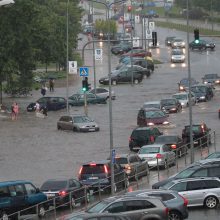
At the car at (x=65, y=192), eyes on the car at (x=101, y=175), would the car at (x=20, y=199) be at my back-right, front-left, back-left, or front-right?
back-left

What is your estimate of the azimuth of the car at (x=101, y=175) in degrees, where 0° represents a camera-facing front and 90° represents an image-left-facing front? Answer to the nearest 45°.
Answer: approximately 225°

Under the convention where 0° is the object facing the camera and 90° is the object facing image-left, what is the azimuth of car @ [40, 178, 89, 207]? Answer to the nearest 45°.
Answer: approximately 225°

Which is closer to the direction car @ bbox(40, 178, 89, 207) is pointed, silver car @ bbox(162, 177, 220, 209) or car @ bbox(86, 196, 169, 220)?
the silver car

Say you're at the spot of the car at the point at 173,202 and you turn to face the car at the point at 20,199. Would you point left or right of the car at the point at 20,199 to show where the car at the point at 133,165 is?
right

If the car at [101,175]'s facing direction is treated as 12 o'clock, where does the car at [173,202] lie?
the car at [173,202] is roughly at 4 o'clock from the car at [101,175].

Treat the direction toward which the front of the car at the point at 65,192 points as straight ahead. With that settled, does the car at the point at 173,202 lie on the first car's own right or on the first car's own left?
on the first car's own right

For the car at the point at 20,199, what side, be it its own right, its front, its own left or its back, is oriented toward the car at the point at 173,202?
right
